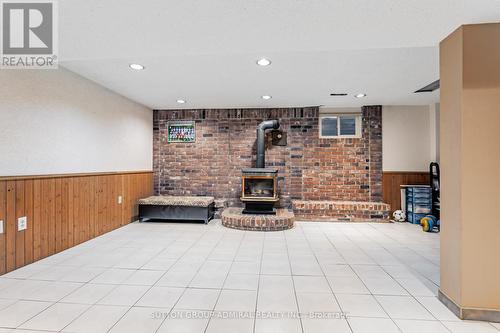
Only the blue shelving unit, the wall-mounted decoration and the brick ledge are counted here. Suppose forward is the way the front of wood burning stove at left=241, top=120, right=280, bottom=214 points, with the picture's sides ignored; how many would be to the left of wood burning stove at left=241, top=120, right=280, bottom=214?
2

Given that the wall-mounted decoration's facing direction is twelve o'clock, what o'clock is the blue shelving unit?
The blue shelving unit is roughly at 10 o'clock from the wall-mounted decoration.

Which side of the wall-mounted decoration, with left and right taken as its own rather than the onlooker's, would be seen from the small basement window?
left

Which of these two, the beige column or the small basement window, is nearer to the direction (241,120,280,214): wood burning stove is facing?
the beige column

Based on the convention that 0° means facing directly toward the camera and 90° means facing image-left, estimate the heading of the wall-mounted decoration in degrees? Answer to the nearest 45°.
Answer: approximately 0°

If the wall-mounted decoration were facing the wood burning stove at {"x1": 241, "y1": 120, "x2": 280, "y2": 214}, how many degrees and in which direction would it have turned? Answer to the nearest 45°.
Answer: approximately 45° to its left

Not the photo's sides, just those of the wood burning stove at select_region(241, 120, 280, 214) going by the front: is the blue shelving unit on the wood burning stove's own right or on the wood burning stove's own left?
on the wood burning stove's own left

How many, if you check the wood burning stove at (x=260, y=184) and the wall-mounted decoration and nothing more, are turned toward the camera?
2
